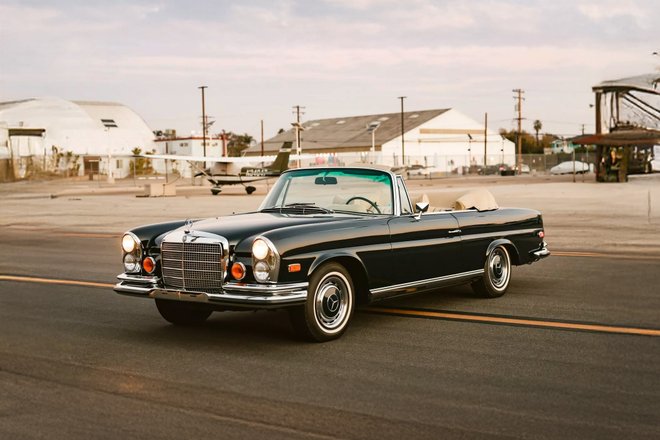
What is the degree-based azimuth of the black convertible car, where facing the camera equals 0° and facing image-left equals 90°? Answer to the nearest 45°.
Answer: approximately 45°
